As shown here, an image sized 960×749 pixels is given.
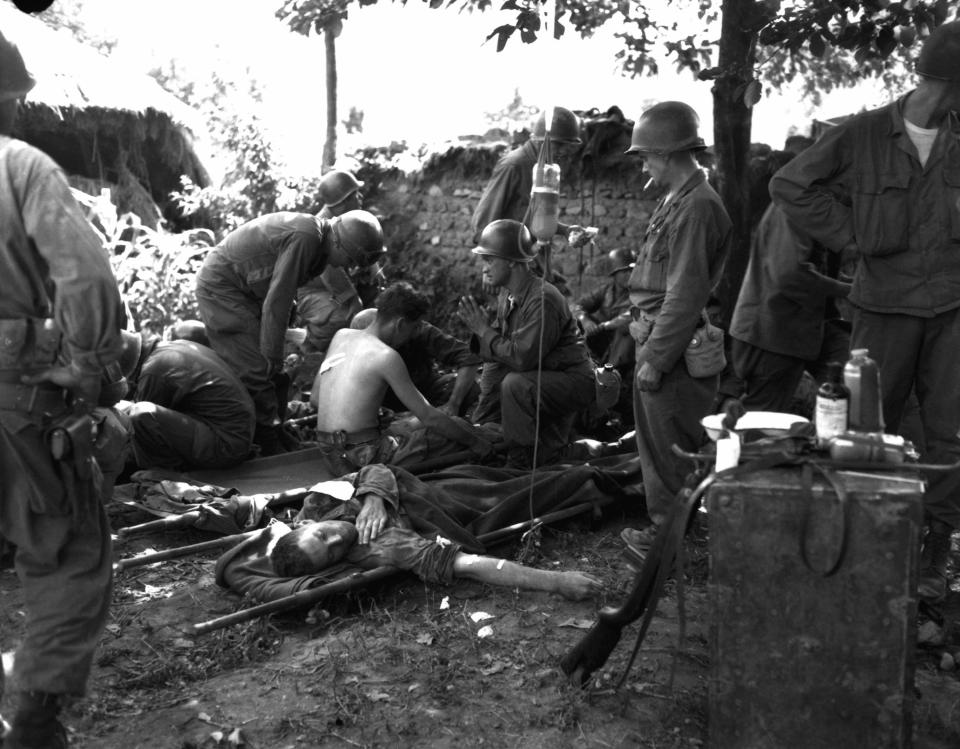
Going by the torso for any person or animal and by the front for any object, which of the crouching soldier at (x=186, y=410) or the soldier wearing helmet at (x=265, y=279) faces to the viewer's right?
the soldier wearing helmet

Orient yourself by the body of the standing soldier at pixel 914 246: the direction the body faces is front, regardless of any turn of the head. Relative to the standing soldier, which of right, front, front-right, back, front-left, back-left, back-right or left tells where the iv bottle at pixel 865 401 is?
front

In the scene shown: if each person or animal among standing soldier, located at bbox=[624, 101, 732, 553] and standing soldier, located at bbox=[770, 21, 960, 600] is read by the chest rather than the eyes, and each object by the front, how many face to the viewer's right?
0

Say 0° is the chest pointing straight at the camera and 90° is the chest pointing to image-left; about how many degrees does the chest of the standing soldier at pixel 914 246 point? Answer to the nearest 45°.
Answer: approximately 0°

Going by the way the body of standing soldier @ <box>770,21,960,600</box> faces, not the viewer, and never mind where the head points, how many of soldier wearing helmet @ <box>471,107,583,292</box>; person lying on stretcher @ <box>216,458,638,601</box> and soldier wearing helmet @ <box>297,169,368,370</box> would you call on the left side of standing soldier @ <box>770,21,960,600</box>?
0

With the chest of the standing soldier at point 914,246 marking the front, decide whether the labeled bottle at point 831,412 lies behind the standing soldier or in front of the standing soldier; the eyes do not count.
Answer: in front

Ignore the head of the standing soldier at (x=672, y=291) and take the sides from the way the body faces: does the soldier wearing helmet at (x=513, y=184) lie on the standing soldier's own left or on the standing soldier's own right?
on the standing soldier's own right

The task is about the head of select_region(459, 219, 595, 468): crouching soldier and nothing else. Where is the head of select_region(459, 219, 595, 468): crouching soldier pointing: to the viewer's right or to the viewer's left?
to the viewer's left

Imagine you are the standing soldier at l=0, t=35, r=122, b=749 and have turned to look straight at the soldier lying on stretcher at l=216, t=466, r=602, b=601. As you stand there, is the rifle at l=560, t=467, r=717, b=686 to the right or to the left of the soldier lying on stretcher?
right

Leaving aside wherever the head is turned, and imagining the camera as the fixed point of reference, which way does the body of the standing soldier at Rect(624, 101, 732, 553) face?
to the viewer's left

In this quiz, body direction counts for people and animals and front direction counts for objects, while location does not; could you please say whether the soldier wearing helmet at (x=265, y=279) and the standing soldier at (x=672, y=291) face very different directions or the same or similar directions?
very different directions

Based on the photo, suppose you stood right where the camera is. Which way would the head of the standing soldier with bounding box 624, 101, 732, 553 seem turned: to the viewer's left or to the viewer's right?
to the viewer's left

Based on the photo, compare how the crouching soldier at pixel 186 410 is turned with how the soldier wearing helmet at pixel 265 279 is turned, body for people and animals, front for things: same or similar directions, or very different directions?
very different directions

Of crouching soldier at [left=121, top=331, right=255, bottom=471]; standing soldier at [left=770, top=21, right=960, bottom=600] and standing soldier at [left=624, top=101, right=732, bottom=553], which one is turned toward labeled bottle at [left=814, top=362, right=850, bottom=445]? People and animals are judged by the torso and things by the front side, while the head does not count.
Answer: standing soldier at [left=770, top=21, right=960, bottom=600]

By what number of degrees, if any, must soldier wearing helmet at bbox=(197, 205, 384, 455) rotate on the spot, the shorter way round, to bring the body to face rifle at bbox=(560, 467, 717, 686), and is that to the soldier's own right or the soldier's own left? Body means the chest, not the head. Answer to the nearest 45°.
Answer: approximately 90° to the soldier's own right

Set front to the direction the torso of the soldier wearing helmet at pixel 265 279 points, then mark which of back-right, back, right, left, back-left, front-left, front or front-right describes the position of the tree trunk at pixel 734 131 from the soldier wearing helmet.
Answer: front

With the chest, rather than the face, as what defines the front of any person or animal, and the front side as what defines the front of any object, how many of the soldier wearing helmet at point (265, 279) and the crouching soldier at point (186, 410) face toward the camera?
0
